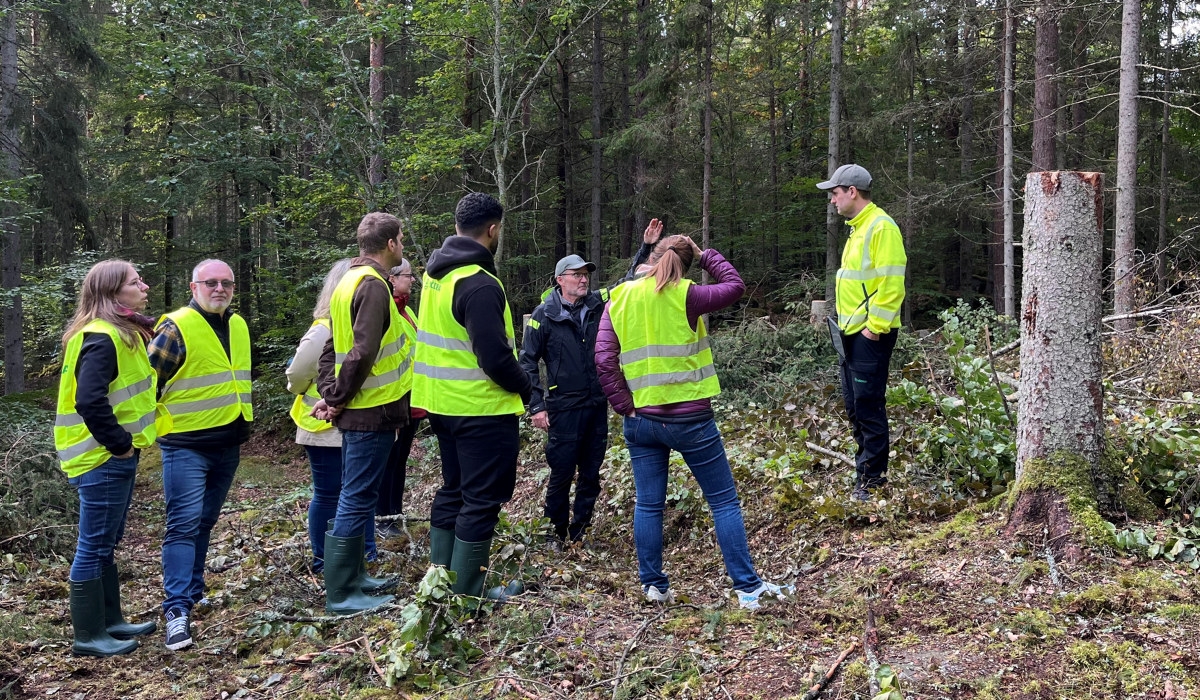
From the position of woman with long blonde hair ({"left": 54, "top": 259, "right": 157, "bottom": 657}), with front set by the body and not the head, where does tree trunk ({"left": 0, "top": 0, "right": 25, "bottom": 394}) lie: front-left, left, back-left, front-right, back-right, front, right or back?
left

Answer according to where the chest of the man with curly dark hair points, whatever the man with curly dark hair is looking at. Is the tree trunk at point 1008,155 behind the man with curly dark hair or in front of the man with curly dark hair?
in front

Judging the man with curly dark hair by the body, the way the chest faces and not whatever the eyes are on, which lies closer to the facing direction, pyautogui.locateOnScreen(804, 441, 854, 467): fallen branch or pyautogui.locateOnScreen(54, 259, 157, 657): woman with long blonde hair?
the fallen branch

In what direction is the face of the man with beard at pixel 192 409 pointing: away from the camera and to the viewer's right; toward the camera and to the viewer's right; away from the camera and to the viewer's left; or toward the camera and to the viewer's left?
toward the camera and to the viewer's right

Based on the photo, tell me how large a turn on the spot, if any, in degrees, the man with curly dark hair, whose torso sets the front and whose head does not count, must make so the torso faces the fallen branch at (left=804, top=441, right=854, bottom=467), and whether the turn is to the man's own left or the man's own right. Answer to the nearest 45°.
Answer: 0° — they already face it

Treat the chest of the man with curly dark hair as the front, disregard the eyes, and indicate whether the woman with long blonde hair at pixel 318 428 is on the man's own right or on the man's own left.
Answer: on the man's own left

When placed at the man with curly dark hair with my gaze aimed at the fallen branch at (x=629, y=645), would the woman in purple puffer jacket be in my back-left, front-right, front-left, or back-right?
front-left

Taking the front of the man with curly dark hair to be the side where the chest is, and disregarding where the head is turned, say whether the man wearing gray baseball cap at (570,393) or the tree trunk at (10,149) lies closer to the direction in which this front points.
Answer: the man wearing gray baseball cap

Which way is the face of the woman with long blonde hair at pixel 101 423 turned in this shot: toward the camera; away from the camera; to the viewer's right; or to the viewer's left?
to the viewer's right

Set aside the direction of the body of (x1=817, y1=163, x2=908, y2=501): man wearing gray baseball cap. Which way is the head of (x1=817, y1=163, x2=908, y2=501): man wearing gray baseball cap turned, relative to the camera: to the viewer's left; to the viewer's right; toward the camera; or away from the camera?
to the viewer's left

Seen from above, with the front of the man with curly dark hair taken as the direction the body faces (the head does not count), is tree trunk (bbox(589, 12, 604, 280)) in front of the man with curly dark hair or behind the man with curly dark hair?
in front

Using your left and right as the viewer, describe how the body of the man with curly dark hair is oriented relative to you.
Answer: facing away from the viewer and to the right of the viewer

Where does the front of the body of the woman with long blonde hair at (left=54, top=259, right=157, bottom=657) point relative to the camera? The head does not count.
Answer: to the viewer's right
